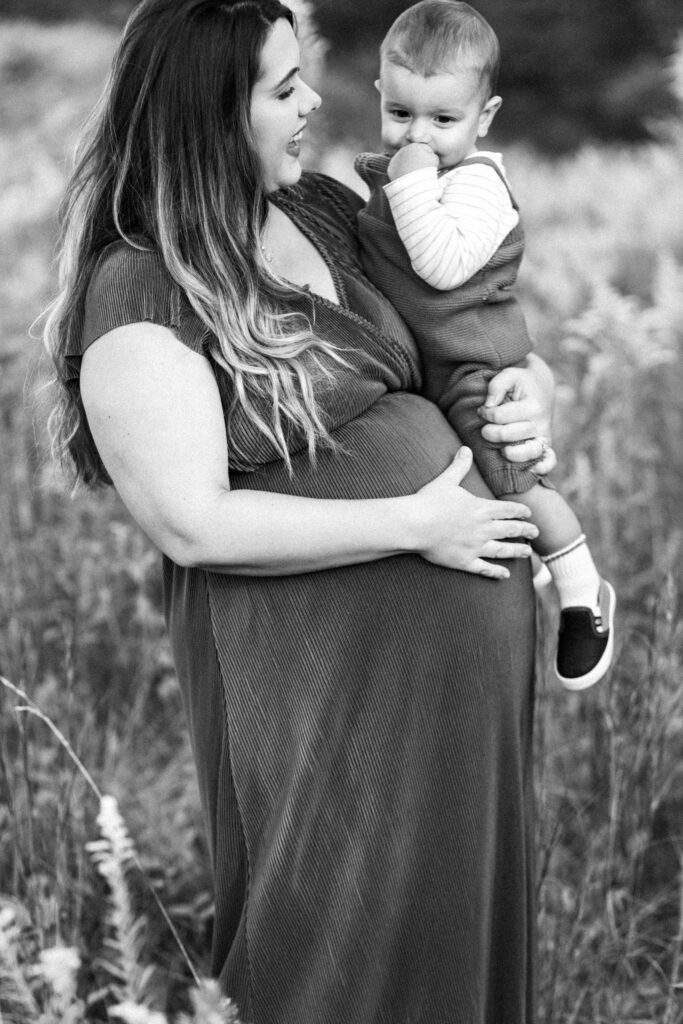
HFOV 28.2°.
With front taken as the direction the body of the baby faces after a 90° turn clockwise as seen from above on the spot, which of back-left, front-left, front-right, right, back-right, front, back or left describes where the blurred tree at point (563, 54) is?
front-right

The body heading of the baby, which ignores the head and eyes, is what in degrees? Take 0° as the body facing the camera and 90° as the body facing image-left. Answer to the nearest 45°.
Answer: approximately 45°

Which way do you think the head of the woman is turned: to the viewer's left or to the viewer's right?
to the viewer's right
